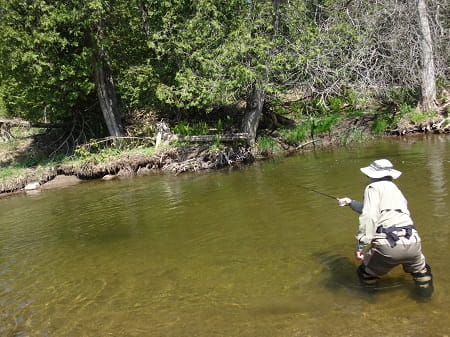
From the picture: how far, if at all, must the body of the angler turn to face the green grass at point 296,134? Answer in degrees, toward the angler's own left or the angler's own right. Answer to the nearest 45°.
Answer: approximately 45° to the angler's own right

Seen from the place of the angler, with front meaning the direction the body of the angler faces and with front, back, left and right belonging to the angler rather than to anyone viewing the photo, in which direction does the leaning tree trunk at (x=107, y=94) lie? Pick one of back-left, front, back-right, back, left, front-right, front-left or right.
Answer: front

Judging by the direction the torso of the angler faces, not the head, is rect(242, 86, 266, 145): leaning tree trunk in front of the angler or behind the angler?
in front

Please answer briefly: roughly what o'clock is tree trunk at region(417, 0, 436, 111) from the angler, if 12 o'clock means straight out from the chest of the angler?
The tree trunk is roughly at 2 o'clock from the angler.

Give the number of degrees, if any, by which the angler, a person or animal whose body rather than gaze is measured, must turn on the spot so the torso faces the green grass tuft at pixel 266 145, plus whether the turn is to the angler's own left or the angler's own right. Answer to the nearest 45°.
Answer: approximately 45° to the angler's own right

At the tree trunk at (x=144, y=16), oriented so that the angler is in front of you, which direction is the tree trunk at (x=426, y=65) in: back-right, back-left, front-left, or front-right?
front-left

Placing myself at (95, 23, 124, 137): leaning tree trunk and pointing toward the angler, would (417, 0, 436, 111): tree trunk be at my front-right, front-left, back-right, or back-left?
front-left

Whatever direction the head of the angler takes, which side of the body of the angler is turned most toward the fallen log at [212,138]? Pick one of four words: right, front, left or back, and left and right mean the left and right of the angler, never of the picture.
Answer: front

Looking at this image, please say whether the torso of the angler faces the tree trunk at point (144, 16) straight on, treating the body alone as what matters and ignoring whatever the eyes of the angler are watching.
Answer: yes

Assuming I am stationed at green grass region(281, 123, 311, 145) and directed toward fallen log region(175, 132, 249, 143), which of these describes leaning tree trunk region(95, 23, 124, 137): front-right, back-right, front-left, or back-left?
front-right

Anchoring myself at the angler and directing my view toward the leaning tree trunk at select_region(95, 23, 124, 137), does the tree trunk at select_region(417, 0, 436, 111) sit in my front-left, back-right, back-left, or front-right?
front-right

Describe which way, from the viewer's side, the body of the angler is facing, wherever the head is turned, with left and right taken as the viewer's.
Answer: facing away from the viewer and to the left of the viewer

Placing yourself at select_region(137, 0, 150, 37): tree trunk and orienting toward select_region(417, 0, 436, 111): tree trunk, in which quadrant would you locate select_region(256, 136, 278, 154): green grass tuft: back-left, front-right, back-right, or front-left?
front-right

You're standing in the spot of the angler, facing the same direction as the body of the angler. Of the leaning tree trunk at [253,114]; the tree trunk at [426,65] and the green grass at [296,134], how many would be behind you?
0

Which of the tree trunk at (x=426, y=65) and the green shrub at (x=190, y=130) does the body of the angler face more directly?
the green shrub
